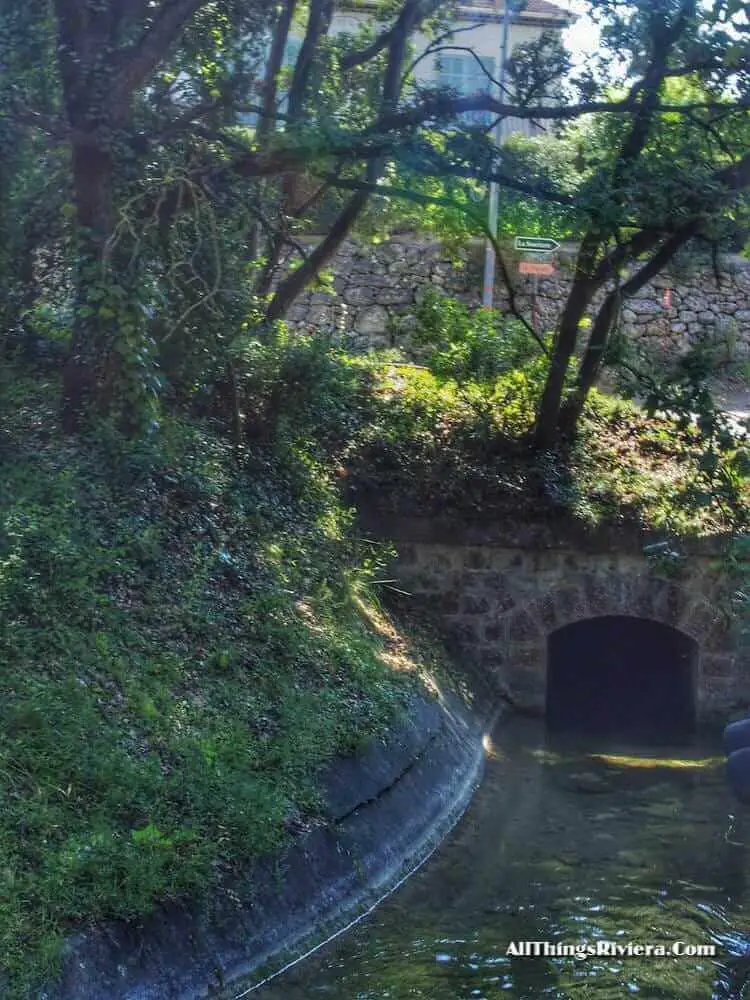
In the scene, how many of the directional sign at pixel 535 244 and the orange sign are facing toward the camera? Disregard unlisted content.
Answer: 2

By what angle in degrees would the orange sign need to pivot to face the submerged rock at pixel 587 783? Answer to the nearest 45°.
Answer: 0° — it already faces it

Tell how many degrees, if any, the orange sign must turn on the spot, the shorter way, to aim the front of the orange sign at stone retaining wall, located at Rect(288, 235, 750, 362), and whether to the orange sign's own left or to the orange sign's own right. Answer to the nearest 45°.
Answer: approximately 180°

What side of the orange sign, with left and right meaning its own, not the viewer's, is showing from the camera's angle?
front

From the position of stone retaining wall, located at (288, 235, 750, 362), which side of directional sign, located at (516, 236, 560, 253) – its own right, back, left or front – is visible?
back

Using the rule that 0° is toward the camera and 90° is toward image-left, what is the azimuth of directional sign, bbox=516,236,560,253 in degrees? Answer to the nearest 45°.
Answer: approximately 0°

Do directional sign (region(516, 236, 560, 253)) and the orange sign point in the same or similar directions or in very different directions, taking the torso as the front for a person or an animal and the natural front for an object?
same or similar directions

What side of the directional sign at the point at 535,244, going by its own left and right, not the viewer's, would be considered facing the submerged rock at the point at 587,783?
front
